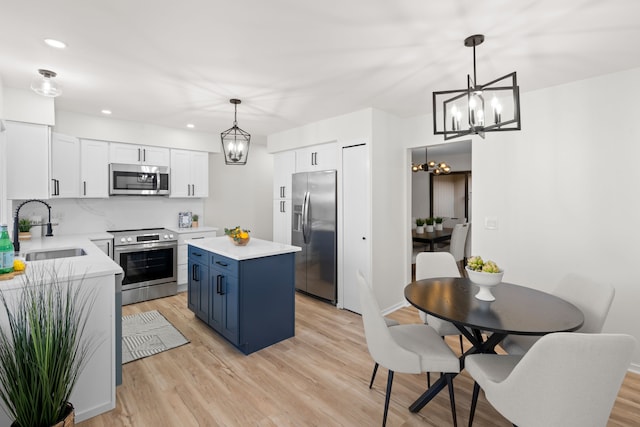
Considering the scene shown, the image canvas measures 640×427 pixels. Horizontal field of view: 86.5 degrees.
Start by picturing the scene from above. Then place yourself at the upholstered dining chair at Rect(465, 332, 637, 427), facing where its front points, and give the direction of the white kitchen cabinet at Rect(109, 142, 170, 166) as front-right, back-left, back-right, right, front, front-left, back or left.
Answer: front-left

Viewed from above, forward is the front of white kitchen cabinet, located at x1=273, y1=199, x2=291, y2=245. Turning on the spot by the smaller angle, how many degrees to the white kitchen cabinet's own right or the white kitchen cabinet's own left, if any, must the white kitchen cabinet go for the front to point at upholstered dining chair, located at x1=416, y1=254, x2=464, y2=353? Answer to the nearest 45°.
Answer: approximately 90° to the white kitchen cabinet's own left

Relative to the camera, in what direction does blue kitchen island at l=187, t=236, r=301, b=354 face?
facing the viewer and to the left of the viewer

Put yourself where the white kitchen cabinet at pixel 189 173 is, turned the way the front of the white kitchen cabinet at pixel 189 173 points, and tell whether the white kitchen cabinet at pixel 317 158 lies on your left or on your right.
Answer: on your left

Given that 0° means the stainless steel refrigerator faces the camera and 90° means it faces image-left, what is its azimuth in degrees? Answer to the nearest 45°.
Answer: approximately 45°

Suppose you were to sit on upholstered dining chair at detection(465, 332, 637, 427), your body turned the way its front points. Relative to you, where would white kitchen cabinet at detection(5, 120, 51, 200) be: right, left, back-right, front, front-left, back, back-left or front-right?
front-left

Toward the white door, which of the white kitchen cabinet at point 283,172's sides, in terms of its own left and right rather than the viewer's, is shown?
left

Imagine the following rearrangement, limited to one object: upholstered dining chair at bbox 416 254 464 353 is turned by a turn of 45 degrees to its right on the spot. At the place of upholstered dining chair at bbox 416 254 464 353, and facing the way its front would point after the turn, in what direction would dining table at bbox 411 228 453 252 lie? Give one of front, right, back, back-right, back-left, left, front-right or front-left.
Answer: back

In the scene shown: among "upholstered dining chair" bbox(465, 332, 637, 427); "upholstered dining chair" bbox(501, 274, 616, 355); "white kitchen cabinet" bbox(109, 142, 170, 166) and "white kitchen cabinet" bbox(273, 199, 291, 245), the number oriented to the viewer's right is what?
0

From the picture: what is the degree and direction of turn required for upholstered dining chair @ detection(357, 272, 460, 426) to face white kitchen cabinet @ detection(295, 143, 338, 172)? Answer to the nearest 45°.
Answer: approximately 135° to its left

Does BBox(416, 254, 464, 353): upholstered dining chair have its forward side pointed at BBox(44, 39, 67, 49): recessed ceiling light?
no

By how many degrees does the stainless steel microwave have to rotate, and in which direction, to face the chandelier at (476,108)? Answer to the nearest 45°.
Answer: approximately 45° to its left

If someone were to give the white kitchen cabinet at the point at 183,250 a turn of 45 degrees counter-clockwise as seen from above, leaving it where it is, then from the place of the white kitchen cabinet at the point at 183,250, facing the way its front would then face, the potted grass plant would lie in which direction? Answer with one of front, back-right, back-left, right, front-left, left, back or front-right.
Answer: front-right

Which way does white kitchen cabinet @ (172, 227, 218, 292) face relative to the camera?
toward the camera

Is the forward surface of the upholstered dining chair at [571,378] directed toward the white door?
yes

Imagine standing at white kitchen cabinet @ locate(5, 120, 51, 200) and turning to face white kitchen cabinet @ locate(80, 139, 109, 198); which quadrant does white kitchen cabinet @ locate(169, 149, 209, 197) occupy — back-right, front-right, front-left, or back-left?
front-right

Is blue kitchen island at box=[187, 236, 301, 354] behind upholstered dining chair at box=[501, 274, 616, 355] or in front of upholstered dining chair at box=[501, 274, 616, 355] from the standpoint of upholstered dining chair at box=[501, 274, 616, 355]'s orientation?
in front

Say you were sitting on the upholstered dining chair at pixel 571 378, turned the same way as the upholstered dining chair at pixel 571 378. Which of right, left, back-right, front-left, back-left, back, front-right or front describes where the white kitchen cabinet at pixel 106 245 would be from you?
front-left

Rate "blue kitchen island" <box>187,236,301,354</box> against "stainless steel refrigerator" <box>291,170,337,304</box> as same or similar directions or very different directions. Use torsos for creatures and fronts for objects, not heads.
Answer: same or similar directions

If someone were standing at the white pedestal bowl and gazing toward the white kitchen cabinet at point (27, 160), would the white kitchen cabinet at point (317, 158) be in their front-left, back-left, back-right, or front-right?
front-right

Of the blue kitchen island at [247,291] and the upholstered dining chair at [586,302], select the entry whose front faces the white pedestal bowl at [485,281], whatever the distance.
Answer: the upholstered dining chair
